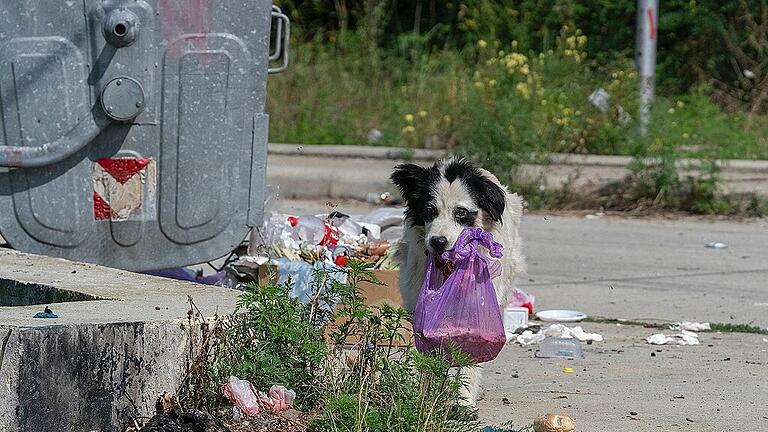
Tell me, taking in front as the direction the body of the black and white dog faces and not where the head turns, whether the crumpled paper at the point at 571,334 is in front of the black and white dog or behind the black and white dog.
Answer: behind

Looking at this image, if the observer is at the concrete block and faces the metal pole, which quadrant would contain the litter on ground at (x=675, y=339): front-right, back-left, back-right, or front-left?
front-right

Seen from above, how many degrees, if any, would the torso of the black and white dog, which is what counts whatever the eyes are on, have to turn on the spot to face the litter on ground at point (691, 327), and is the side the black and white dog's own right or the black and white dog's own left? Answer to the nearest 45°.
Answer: approximately 135° to the black and white dog's own left

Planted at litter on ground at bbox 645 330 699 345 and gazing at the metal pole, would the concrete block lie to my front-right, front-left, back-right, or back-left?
back-left

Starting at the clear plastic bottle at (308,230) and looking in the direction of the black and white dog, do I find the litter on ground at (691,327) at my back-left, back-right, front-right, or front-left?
front-left

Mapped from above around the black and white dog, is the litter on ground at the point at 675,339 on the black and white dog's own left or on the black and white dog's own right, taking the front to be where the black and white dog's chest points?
on the black and white dog's own left

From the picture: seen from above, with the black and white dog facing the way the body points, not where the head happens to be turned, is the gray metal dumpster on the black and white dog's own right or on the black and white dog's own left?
on the black and white dog's own right

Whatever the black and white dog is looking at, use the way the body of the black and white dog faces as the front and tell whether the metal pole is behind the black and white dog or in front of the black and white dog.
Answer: behind

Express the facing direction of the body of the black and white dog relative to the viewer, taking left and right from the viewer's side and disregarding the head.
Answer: facing the viewer

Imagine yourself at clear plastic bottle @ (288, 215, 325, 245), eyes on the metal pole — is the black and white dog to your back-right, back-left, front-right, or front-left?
back-right

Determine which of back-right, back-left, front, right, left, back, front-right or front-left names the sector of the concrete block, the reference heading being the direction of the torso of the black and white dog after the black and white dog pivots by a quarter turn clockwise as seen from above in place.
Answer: front-left
